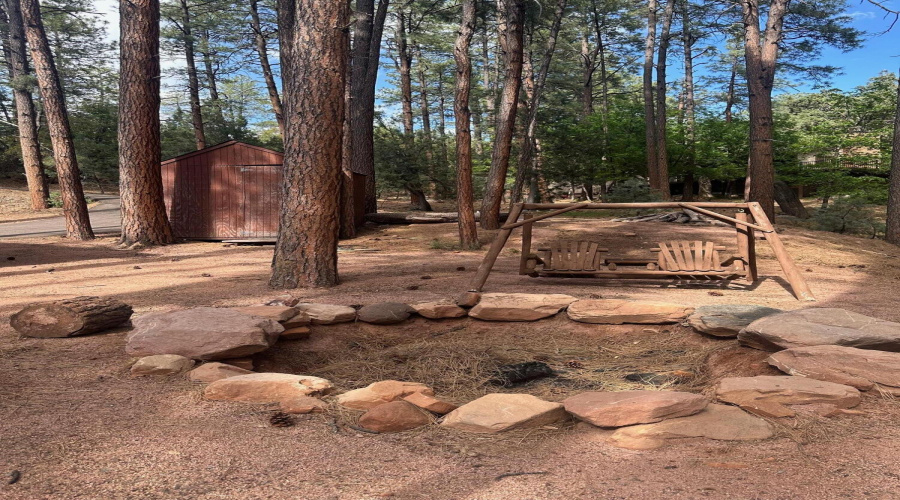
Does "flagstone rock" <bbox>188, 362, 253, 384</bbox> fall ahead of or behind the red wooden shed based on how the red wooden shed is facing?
ahead

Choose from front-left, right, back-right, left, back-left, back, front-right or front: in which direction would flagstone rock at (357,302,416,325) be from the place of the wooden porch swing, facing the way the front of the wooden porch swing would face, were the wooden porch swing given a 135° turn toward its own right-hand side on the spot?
left

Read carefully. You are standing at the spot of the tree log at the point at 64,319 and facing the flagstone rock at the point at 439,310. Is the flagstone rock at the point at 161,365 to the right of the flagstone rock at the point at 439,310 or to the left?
right

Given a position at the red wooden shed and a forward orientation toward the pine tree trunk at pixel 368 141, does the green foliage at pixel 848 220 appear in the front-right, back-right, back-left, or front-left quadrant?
front-right

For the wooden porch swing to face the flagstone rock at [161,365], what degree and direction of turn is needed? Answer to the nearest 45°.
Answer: approximately 45° to its right

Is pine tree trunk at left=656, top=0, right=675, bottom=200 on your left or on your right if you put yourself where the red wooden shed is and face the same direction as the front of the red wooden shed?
on your left

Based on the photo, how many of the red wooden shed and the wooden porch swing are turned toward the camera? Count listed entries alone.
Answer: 2

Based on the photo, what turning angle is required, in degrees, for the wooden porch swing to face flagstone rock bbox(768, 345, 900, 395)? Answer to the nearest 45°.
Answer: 0° — it already faces it

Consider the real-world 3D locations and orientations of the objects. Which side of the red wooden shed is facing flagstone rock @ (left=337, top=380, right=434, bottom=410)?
front

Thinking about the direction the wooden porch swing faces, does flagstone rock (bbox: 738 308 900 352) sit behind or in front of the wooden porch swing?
in front

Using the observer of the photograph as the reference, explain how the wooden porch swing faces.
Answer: facing the viewer

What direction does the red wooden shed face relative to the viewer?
toward the camera

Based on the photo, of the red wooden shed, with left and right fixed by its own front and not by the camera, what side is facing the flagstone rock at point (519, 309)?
front

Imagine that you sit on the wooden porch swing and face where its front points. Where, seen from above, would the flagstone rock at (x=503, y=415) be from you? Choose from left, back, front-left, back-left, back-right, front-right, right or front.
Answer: front

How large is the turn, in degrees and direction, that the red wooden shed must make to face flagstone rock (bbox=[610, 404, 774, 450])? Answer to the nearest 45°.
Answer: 0° — it already faces it

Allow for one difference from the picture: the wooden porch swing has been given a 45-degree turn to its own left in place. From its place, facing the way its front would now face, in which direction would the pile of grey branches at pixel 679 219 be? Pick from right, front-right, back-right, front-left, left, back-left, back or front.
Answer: back-left
